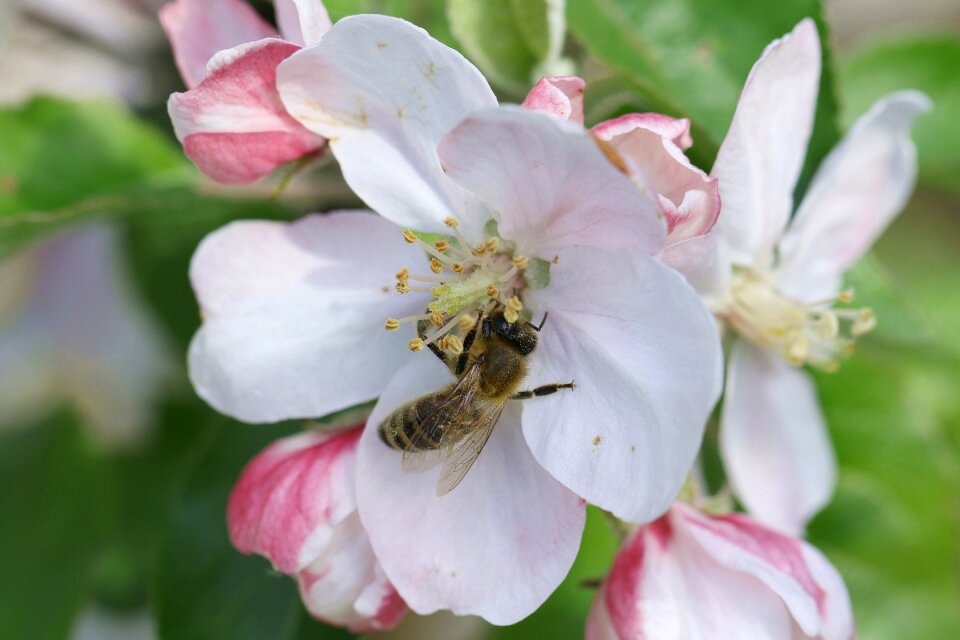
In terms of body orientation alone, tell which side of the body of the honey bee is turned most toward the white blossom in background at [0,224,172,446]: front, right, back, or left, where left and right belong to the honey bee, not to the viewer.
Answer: left

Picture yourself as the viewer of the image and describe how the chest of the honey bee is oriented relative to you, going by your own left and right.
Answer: facing away from the viewer and to the right of the viewer
